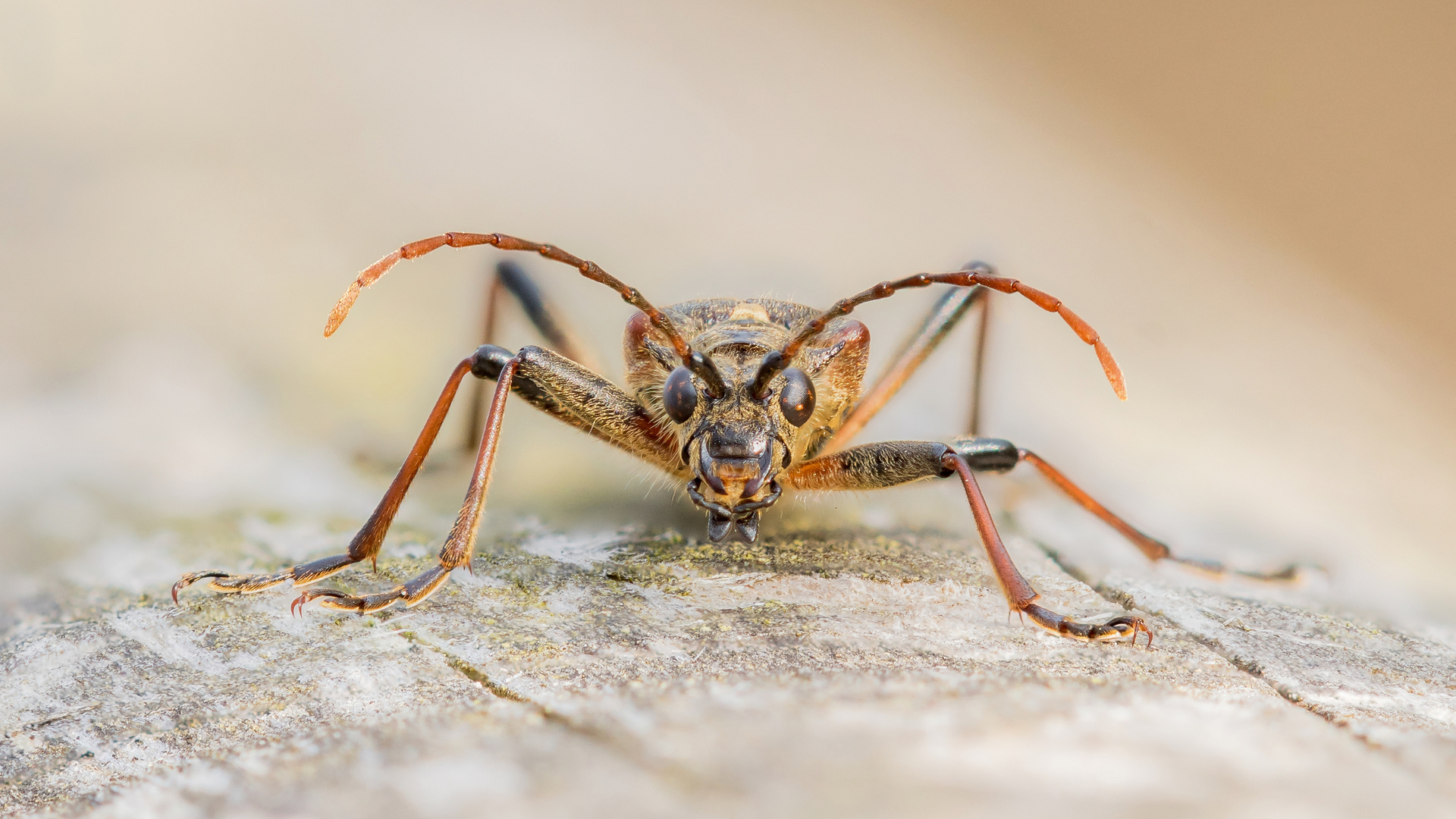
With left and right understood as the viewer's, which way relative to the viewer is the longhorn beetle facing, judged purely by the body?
facing the viewer
